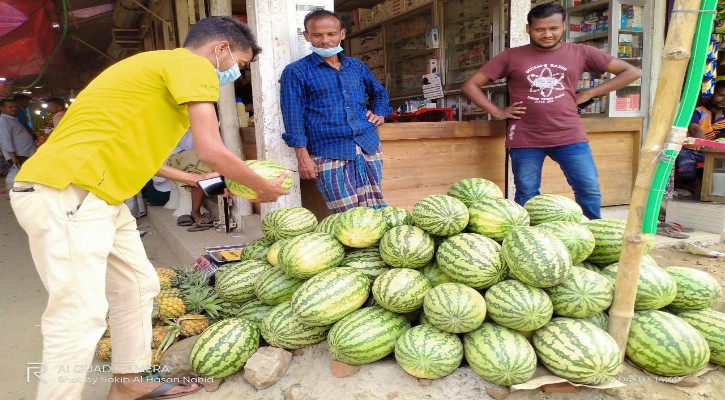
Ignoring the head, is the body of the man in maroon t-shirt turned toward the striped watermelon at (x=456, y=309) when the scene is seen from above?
yes

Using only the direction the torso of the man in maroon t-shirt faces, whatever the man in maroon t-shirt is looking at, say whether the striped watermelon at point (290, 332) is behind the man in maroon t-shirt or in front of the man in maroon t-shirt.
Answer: in front

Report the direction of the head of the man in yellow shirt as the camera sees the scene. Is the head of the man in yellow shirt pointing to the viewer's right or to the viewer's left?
to the viewer's right

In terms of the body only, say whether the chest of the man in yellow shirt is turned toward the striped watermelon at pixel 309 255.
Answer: yes

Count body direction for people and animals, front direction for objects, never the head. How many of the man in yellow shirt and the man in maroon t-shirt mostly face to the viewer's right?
1

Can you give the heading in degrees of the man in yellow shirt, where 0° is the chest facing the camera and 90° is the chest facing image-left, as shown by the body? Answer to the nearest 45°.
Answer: approximately 270°

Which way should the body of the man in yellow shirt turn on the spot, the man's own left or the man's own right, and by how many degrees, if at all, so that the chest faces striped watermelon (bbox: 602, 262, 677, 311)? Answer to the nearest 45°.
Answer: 0° — they already face it

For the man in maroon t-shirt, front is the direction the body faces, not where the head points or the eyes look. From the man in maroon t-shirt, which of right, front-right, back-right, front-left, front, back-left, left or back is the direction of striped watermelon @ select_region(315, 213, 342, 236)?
front-right

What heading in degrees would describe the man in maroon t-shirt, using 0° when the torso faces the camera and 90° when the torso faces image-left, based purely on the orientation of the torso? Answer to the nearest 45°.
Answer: approximately 0°
